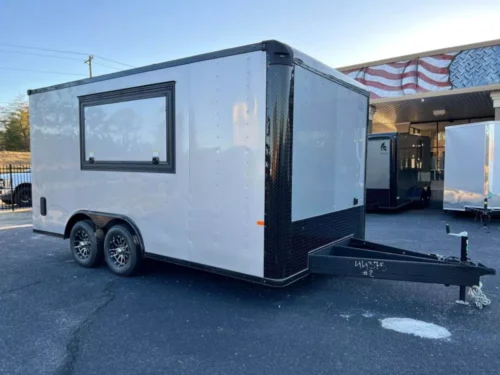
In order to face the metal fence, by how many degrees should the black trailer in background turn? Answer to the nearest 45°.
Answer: approximately 45° to its right

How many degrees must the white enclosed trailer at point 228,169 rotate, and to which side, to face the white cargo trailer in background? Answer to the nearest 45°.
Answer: approximately 90° to its left

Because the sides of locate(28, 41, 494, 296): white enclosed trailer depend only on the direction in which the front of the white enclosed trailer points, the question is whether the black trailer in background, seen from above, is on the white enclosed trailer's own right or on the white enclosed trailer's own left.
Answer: on the white enclosed trailer's own left

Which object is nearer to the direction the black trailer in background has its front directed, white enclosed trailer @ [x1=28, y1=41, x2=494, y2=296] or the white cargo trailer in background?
the white enclosed trailer

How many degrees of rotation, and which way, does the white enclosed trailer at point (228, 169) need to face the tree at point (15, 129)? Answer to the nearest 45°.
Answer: approximately 180°

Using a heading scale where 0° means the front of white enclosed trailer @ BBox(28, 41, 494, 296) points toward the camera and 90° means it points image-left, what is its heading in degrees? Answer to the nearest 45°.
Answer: approximately 315°

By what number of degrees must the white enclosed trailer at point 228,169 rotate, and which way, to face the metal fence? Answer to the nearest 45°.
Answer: approximately 180°

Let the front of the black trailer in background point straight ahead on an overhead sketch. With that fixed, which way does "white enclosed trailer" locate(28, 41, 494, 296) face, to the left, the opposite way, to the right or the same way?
to the left
